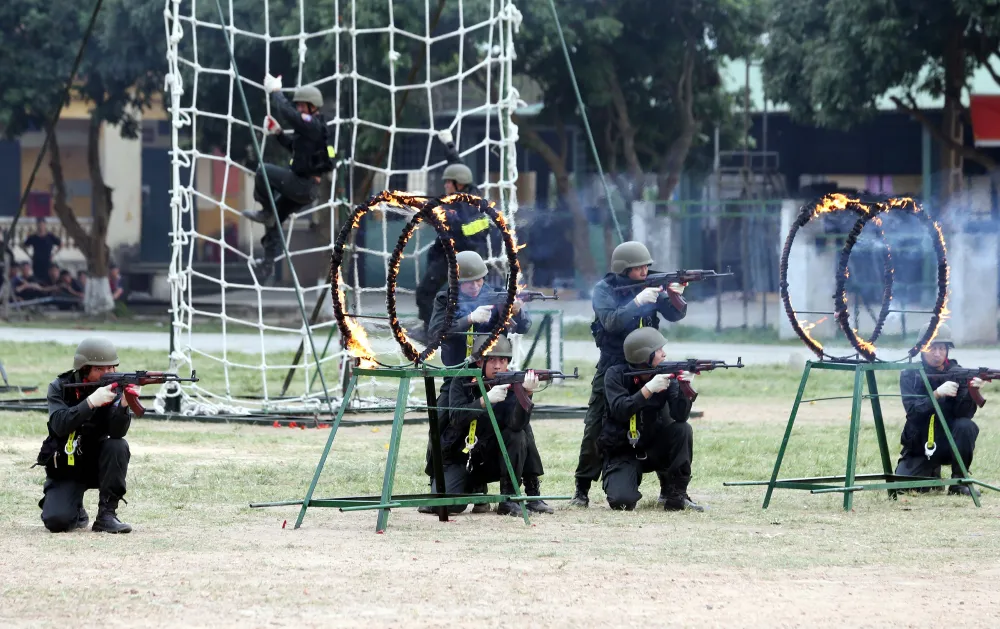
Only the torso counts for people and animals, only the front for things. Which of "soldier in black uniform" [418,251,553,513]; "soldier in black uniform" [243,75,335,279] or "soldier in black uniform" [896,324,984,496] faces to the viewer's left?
"soldier in black uniform" [243,75,335,279]

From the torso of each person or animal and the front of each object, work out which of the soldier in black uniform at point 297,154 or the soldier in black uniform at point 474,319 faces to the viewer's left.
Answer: the soldier in black uniform at point 297,154

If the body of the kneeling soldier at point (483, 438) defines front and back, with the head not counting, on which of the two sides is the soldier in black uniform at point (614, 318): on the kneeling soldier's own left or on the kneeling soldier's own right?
on the kneeling soldier's own left

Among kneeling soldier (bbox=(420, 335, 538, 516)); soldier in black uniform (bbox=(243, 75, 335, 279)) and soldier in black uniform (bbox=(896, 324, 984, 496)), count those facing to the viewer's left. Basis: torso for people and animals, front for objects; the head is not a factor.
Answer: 1

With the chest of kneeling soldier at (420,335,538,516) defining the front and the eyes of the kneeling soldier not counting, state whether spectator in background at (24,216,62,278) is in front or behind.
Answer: behind

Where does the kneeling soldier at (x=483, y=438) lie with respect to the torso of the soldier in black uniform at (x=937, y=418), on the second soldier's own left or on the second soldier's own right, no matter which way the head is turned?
on the second soldier's own right

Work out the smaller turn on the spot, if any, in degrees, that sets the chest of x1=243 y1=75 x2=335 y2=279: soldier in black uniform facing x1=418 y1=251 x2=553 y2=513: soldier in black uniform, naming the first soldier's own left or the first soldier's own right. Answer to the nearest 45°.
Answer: approximately 90° to the first soldier's own left

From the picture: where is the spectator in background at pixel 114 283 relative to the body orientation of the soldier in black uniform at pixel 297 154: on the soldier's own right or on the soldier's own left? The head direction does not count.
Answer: on the soldier's own right

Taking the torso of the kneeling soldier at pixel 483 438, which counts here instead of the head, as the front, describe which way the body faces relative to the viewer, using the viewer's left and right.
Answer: facing the viewer and to the right of the viewer

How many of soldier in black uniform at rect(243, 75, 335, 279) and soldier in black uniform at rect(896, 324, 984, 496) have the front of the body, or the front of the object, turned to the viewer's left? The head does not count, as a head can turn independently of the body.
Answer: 1

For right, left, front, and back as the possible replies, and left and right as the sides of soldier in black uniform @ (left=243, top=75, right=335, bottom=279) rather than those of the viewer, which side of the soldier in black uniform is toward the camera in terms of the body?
left

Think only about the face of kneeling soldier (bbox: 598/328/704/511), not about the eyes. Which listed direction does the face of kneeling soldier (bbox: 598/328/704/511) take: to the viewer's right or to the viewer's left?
to the viewer's right

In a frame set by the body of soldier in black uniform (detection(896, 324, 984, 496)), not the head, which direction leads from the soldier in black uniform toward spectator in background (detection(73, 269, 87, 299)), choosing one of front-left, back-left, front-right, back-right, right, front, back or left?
back

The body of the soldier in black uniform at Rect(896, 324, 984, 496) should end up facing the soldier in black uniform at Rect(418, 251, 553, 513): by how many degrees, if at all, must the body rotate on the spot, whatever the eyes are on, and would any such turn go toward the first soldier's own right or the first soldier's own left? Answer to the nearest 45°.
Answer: approximately 90° to the first soldier's own right

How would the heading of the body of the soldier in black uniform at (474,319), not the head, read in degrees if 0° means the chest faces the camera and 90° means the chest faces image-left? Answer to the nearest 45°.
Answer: approximately 315°

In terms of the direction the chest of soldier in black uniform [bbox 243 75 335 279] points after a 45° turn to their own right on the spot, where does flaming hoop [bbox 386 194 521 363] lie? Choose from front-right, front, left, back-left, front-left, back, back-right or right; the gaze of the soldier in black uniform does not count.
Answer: back-left
